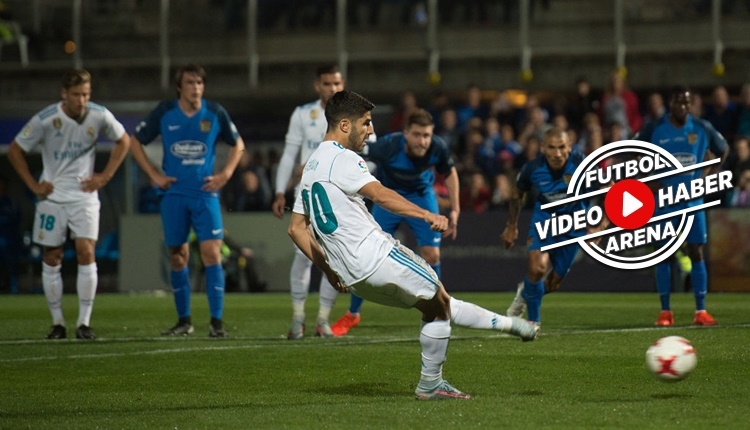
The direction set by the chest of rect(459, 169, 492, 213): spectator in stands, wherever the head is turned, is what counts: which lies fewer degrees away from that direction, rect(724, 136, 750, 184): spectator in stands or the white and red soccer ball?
the white and red soccer ball

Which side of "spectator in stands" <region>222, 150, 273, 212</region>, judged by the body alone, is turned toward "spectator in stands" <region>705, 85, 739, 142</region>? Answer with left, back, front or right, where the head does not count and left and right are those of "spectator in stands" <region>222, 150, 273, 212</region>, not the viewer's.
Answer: left

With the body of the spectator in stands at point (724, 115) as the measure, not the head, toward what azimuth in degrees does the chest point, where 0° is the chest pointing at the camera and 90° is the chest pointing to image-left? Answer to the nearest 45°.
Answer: approximately 0°

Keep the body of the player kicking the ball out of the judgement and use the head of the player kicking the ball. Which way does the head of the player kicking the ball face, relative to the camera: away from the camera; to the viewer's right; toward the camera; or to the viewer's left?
to the viewer's right

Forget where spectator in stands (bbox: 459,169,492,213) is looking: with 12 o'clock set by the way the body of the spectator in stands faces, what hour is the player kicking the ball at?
The player kicking the ball is roughly at 12 o'clock from the spectator in stands.

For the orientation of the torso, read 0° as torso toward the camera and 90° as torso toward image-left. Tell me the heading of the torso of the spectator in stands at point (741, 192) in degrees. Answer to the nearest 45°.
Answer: approximately 0°

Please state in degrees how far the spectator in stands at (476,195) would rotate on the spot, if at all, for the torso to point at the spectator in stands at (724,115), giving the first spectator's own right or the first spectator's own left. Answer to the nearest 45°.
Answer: approximately 90° to the first spectator's own left

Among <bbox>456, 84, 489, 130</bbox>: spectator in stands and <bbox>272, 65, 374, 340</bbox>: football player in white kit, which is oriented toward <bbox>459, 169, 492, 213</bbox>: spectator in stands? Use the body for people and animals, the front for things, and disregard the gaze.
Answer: <bbox>456, 84, 489, 130</bbox>: spectator in stands

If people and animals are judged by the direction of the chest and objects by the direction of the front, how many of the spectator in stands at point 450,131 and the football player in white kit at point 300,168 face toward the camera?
2
